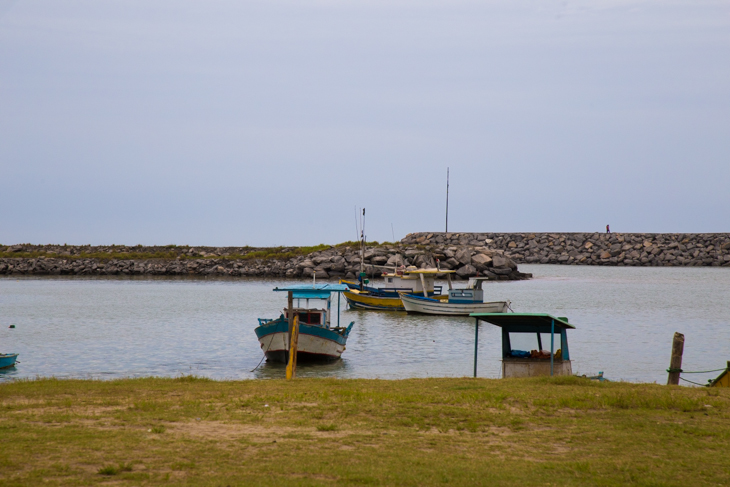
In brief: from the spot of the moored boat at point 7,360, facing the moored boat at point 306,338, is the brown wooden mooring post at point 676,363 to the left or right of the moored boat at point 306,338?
right

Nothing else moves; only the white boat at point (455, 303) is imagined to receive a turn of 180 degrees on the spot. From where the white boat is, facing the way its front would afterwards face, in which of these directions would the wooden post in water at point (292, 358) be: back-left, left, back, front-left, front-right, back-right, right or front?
right

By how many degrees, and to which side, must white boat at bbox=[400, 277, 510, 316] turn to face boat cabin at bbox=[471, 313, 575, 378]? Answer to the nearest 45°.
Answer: approximately 90° to its left

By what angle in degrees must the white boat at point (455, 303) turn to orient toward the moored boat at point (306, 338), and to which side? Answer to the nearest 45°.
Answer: approximately 90° to its left

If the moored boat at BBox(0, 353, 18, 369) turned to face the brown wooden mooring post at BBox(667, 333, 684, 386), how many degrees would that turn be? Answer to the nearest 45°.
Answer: approximately 45° to its right

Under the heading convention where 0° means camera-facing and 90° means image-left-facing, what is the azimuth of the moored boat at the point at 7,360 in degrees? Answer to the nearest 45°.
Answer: approximately 270°

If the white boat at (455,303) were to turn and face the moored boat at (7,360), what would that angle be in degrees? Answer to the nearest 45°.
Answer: approximately 45° to its left

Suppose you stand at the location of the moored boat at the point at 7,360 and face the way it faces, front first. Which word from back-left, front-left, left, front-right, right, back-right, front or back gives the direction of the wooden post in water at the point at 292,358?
front-right

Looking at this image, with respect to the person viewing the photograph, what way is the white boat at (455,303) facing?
facing to the left of the viewer
